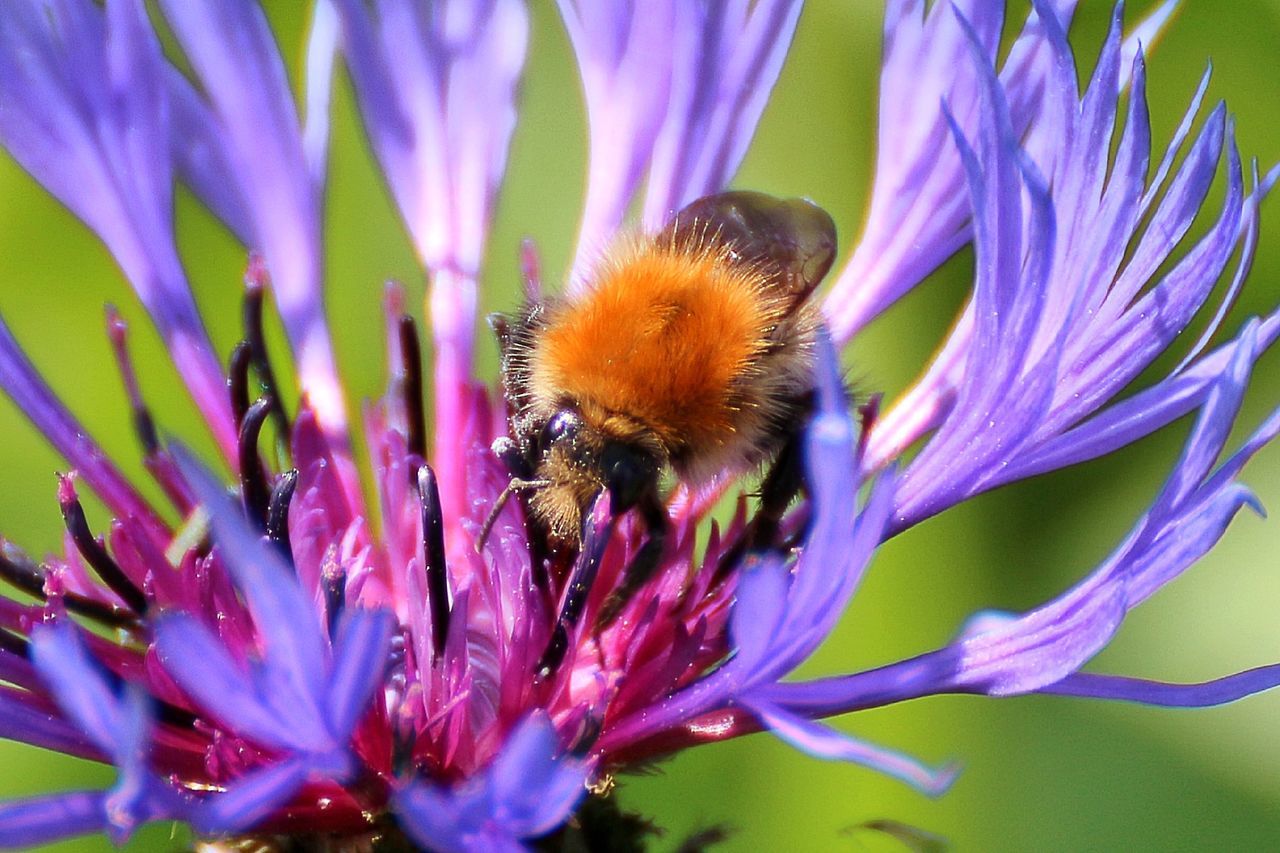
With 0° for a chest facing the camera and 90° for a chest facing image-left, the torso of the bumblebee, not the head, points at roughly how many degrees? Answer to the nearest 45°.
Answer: approximately 45°
